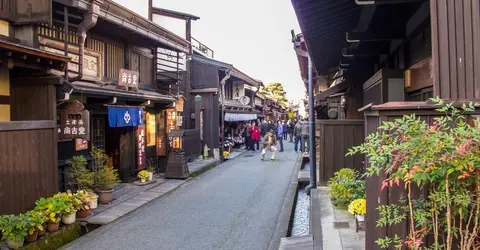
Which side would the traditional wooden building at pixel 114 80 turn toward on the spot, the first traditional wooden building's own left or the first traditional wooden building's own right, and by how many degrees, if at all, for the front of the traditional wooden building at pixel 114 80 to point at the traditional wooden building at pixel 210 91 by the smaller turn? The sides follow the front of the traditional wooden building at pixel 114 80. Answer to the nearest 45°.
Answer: approximately 90° to the first traditional wooden building's own left

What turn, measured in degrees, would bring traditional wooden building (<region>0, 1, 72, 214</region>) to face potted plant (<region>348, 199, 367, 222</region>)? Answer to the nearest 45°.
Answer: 0° — it already faces it

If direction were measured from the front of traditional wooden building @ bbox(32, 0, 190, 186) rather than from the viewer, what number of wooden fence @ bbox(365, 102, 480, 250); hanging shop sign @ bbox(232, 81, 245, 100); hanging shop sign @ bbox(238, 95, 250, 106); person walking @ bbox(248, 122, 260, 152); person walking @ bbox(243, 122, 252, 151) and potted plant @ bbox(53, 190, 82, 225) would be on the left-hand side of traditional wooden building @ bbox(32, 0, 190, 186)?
4

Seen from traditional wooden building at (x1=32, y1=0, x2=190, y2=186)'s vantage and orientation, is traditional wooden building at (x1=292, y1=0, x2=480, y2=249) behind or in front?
in front

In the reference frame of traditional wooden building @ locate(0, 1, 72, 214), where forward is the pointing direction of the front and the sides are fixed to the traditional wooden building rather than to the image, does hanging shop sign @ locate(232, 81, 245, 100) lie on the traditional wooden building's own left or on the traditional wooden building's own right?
on the traditional wooden building's own left

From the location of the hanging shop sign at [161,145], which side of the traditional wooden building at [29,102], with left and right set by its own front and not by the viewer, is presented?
left

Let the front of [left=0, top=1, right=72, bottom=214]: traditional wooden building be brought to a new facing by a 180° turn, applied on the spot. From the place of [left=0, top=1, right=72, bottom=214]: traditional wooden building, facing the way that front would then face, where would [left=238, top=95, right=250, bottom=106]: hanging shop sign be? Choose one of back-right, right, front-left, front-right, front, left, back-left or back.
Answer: right

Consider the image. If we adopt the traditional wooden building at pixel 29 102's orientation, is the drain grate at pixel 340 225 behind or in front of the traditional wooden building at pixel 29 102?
in front

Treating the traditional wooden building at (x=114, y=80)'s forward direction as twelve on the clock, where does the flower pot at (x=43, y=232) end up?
The flower pot is roughly at 2 o'clock from the traditional wooden building.

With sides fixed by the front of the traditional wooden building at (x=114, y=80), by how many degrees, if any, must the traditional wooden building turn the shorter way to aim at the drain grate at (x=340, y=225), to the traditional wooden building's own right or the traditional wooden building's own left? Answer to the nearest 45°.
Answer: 0° — it already faces it

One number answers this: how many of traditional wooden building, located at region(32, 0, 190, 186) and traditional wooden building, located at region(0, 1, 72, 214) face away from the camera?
0
